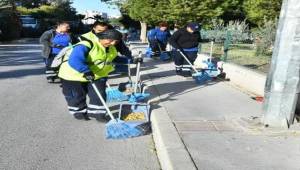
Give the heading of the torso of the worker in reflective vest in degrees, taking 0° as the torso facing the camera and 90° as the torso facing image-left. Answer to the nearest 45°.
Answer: approximately 315°

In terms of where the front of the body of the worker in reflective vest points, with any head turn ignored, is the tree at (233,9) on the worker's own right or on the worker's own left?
on the worker's own left

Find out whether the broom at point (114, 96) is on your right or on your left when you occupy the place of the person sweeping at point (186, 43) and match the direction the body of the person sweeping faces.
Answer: on your right

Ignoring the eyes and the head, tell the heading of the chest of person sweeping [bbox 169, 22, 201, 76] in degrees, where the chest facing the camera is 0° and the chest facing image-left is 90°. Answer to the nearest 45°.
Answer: approximately 315°

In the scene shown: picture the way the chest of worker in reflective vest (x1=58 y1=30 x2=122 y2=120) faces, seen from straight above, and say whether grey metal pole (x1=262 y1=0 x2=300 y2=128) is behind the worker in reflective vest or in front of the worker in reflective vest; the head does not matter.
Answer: in front
